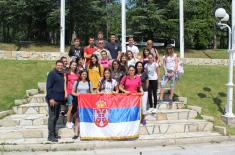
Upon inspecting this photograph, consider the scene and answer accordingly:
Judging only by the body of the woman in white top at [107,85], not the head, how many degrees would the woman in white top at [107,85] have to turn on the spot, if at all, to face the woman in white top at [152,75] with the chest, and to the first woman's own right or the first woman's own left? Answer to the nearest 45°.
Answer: approximately 135° to the first woman's own left

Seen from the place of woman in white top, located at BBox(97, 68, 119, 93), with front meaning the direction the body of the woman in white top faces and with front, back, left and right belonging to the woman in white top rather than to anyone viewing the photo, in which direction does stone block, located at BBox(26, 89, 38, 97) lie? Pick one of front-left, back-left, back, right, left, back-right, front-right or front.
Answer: back-right

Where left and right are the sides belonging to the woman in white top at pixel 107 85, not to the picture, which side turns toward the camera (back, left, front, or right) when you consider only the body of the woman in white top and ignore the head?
front

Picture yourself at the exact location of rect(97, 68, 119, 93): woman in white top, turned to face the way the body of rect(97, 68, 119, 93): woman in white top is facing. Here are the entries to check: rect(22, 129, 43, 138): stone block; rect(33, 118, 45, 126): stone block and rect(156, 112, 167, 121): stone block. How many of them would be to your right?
2

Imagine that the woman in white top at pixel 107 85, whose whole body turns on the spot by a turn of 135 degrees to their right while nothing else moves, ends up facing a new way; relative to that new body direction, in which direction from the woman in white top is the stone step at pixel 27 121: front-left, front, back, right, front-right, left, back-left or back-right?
front-left

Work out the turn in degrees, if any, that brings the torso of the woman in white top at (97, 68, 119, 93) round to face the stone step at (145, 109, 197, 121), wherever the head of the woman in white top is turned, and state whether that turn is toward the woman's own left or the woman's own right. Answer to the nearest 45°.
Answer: approximately 135° to the woman's own left

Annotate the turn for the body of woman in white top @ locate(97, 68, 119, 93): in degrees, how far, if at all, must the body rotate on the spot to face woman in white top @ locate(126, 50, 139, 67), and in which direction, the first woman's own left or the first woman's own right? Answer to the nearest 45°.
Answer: approximately 135° to the first woman's own left

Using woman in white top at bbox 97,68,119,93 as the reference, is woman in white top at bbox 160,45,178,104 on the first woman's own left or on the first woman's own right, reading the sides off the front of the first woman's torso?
on the first woman's own left

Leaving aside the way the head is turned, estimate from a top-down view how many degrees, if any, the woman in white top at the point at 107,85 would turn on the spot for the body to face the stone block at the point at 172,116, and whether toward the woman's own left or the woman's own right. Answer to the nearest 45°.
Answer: approximately 135° to the woman's own left

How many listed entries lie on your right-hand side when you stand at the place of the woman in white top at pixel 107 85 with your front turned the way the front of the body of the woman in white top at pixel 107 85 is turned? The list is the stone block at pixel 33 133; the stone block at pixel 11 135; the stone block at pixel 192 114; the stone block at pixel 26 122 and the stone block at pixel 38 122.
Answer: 4

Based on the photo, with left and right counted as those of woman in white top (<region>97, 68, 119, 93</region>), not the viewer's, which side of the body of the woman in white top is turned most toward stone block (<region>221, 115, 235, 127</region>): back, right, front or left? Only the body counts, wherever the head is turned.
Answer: left

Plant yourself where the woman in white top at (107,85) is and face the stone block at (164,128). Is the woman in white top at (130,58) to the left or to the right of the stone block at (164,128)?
left

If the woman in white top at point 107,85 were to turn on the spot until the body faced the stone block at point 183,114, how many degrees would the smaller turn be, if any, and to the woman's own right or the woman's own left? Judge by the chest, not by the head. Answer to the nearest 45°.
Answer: approximately 135° to the woman's own left

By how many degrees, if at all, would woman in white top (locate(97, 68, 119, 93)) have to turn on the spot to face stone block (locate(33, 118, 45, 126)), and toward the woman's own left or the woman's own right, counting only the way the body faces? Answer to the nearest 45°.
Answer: approximately 90° to the woman's own right

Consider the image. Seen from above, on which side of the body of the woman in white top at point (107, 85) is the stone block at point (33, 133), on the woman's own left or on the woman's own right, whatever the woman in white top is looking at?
on the woman's own right

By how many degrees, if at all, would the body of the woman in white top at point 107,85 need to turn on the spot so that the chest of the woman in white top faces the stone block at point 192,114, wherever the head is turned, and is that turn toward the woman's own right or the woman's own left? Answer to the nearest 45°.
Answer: approximately 135° to the woman's own left

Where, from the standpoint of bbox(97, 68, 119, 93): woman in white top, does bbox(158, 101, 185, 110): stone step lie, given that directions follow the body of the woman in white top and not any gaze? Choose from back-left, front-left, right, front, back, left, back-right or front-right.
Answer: back-left

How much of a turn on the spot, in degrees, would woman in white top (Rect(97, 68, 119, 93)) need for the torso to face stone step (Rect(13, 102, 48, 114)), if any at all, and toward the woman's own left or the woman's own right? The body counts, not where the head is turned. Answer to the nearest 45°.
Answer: approximately 135° to the woman's own right
